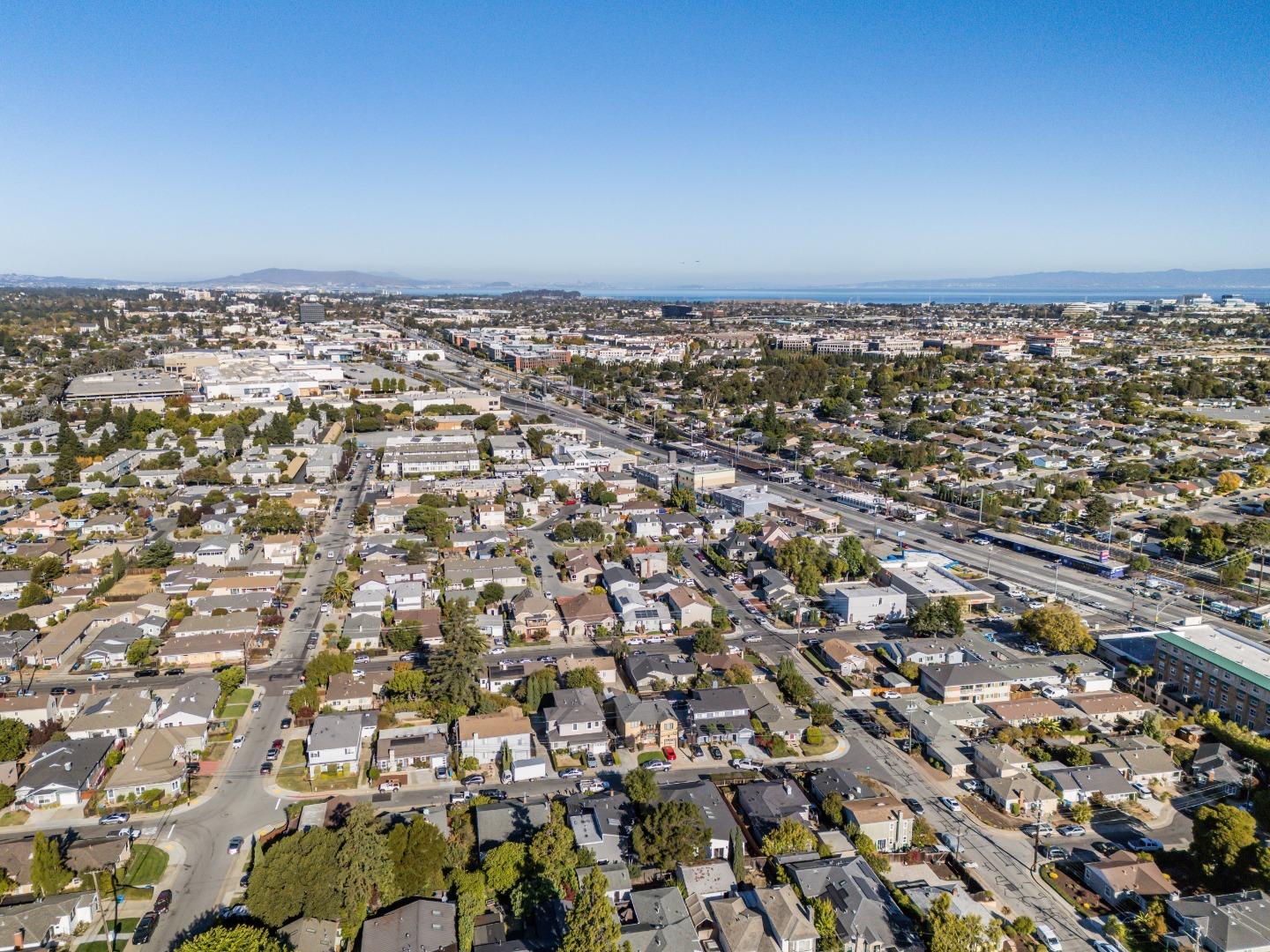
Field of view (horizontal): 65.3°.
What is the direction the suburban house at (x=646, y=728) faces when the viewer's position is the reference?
facing the viewer

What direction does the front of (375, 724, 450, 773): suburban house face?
toward the camera

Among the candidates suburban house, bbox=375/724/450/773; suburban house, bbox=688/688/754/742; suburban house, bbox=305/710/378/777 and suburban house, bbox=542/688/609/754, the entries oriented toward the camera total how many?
4

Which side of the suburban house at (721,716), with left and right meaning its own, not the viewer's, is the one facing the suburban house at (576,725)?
right

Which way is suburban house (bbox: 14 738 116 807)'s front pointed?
toward the camera

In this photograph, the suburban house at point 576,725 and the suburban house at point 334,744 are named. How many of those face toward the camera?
2

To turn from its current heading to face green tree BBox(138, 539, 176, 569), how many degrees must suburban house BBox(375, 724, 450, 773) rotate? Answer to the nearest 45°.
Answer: approximately 135° to its right

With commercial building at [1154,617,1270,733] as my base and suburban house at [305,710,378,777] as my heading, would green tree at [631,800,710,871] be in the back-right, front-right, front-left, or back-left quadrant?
front-left

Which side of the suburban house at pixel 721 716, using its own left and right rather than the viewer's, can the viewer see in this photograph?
front

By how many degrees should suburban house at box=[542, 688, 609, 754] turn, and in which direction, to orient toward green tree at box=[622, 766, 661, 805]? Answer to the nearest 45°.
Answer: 0° — it already faces it

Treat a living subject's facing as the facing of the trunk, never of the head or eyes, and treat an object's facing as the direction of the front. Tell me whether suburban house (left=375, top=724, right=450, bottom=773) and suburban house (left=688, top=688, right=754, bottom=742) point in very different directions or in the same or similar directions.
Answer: same or similar directions

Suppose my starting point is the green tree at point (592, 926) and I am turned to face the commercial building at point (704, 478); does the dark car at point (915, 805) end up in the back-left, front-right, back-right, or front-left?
front-right

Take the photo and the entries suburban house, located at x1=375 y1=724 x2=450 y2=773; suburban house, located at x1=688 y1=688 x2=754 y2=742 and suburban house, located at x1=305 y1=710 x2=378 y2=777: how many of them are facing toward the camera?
3

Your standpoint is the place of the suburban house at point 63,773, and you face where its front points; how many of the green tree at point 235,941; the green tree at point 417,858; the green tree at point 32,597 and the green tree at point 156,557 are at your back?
2

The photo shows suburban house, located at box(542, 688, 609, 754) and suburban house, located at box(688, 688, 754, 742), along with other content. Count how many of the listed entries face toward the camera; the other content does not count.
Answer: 2

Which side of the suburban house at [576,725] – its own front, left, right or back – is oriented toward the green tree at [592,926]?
front

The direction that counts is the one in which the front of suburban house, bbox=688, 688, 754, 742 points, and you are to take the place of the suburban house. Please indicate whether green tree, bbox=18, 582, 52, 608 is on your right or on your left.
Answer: on your right
